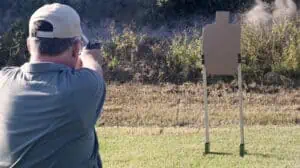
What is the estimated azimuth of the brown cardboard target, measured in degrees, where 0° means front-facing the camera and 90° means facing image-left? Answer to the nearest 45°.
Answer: approximately 0°

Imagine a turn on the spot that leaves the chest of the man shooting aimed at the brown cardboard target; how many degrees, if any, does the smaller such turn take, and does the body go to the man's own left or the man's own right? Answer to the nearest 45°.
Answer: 0° — they already face it

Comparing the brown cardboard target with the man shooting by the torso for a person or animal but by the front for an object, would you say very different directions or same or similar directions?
very different directions

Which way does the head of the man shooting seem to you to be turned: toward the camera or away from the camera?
away from the camera

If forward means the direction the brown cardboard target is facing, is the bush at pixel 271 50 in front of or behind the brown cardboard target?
behind

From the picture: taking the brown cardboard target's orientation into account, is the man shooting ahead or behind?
ahead

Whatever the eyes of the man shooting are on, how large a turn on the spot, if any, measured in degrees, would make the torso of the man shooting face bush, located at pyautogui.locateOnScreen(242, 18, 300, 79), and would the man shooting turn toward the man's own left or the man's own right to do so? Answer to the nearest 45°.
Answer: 0° — they already face it

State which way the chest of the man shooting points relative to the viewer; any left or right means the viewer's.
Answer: facing away from the viewer and to the right of the viewer

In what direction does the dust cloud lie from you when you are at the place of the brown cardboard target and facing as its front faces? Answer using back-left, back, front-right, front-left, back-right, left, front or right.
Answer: back

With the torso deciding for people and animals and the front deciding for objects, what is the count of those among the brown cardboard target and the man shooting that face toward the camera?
1
